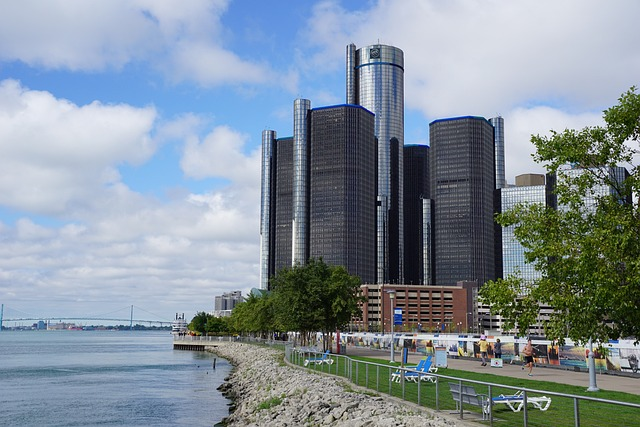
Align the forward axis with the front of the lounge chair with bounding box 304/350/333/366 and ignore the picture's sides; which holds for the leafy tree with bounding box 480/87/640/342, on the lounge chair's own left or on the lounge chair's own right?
on the lounge chair's own left

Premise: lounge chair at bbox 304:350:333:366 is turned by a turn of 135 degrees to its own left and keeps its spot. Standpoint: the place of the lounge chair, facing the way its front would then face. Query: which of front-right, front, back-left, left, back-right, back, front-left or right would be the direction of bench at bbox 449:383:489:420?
front-right

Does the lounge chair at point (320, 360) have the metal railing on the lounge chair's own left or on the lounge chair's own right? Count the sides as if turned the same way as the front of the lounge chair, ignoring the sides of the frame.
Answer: on the lounge chair's own left

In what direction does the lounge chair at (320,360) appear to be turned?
to the viewer's left

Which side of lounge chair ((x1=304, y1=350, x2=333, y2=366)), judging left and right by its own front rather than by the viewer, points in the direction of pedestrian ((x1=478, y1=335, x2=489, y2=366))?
back

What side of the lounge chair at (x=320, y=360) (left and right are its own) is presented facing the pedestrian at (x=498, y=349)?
back
